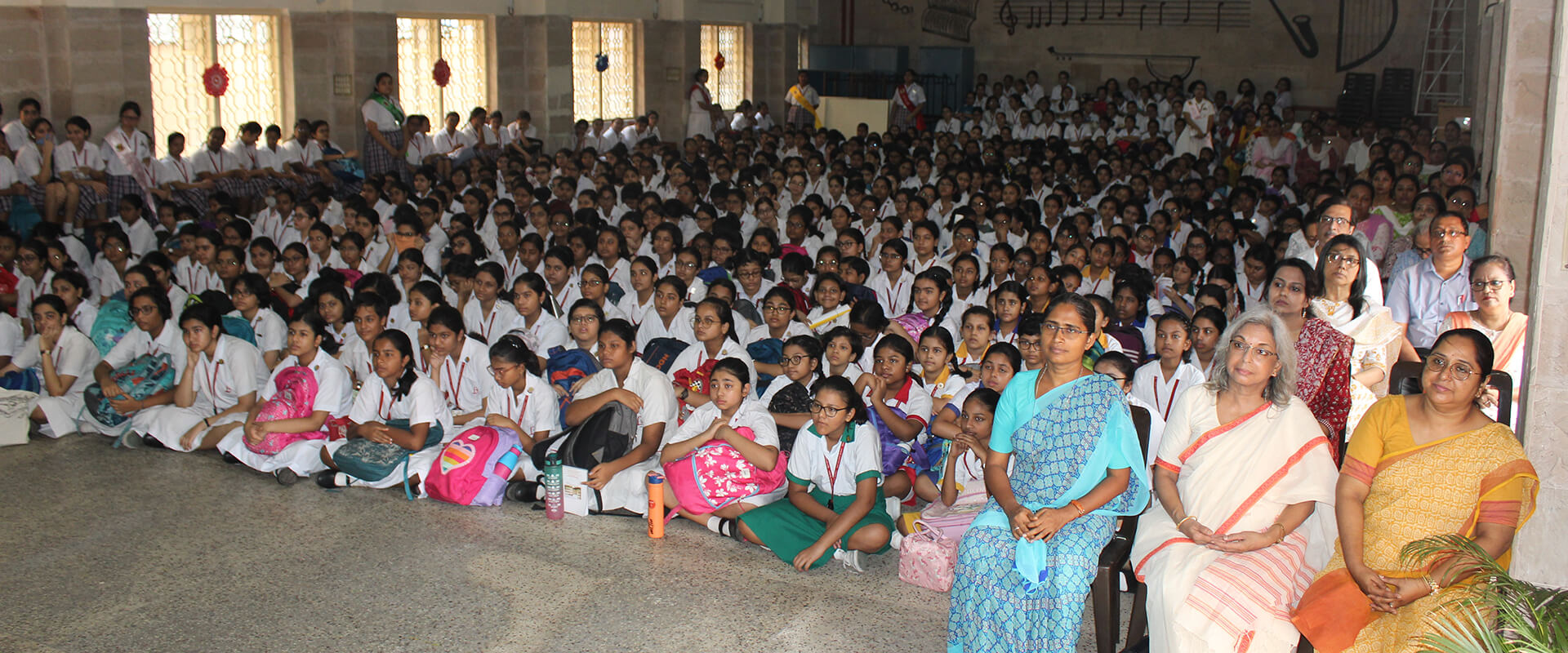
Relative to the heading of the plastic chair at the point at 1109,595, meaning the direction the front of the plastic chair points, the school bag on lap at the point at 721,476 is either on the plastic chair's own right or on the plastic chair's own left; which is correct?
on the plastic chair's own right

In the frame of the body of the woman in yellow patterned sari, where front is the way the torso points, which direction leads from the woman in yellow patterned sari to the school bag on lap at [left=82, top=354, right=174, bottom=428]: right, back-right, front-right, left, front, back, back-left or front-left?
front-right

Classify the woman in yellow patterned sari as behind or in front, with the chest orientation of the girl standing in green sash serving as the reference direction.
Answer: in front

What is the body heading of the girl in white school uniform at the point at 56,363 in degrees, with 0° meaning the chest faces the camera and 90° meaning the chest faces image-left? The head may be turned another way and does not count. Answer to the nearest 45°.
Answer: approximately 45°

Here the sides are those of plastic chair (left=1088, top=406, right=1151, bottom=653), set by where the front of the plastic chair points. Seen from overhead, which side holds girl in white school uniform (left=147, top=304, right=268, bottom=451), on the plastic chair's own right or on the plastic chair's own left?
on the plastic chair's own right

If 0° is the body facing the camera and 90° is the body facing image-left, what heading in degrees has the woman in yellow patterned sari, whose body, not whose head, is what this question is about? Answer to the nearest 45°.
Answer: approximately 45°
